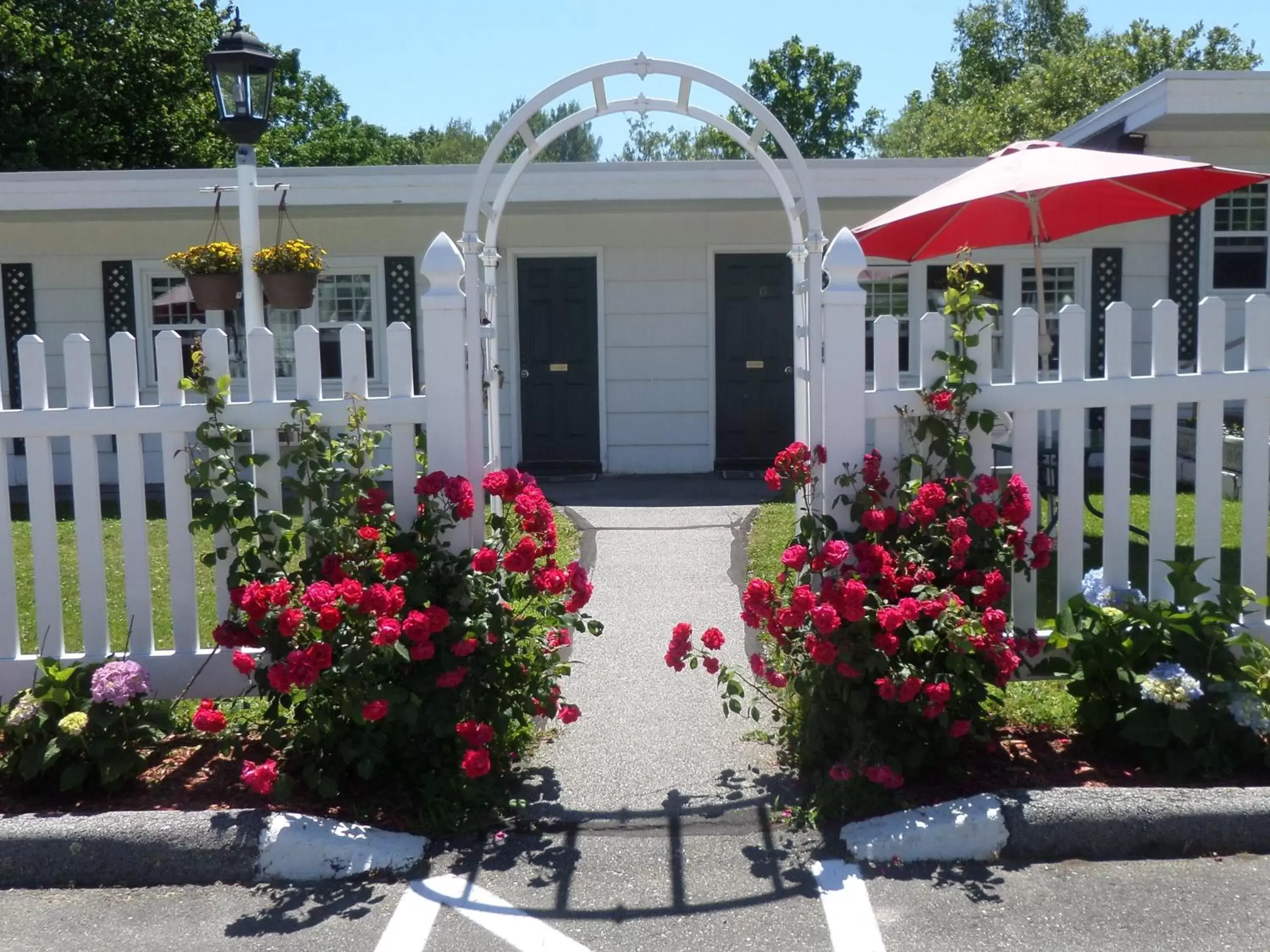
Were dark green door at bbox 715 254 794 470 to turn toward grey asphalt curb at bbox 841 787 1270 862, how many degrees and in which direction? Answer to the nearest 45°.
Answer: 0° — it already faces it

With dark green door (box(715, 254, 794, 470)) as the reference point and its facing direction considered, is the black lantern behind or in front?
in front

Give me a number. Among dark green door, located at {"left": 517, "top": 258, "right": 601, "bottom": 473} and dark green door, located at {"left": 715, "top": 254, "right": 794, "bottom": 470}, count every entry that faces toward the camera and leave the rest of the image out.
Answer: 2

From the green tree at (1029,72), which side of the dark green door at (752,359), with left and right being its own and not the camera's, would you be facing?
back

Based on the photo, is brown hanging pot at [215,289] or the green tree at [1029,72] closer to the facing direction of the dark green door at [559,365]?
the brown hanging pot

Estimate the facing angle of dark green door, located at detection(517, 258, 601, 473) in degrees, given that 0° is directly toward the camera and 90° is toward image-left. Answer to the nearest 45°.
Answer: approximately 0°

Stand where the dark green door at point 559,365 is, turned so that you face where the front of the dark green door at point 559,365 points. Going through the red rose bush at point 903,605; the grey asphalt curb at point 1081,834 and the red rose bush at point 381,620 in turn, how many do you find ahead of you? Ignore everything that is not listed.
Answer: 3

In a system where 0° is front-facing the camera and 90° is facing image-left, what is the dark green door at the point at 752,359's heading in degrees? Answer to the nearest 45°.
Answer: approximately 0°
